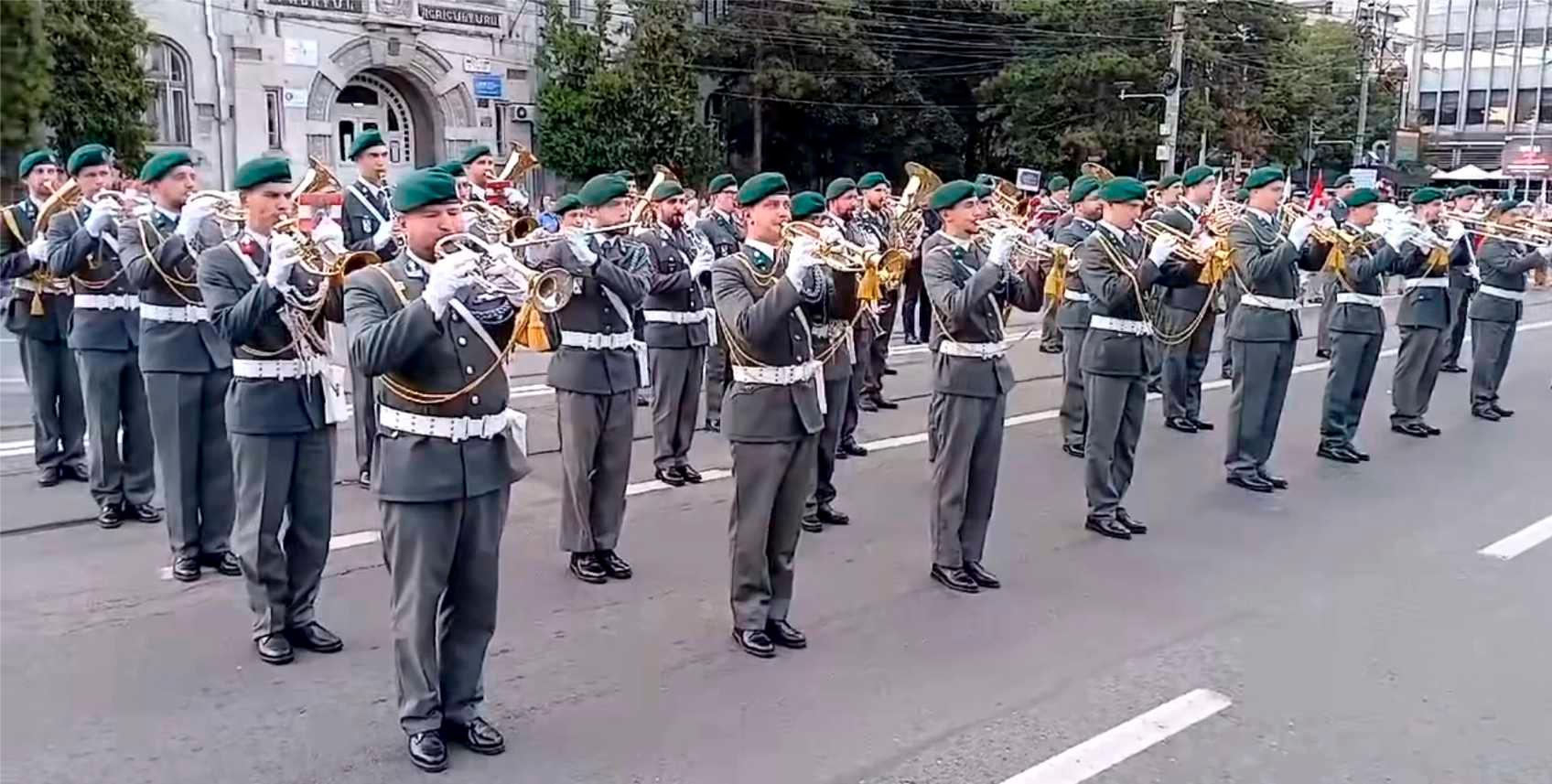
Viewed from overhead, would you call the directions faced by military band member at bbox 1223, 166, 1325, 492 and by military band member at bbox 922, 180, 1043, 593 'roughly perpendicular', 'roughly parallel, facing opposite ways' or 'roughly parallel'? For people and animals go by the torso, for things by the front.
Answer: roughly parallel

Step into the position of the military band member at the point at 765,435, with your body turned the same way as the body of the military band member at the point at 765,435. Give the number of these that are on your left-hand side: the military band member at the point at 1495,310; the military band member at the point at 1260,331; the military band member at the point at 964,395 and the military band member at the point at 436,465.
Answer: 3

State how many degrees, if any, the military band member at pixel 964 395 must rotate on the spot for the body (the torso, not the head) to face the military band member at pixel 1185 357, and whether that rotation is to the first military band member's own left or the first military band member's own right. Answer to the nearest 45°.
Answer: approximately 135° to the first military band member's own left

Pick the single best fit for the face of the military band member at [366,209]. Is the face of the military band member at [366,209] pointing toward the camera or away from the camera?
toward the camera

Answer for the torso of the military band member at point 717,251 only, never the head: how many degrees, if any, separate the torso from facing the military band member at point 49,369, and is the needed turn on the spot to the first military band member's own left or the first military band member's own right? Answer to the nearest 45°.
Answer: approximately 90° to the first military band member's own right

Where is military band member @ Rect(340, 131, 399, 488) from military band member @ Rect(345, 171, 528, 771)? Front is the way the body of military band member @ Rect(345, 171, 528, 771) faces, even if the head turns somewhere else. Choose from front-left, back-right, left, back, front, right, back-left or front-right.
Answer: back-left

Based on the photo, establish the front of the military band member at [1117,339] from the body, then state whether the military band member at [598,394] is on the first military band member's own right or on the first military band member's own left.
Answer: on the first military band member's own right

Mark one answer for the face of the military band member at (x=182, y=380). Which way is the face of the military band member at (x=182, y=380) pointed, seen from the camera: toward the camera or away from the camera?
toward the camera
